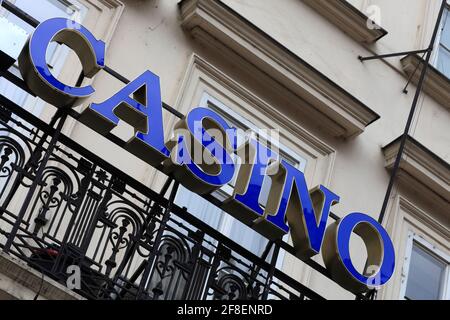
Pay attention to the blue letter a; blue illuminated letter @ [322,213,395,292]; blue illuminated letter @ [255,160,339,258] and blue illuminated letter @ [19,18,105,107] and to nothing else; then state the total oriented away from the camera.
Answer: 0

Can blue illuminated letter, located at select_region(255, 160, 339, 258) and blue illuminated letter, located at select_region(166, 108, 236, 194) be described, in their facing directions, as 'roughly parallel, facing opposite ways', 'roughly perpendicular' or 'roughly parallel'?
roughly parallel

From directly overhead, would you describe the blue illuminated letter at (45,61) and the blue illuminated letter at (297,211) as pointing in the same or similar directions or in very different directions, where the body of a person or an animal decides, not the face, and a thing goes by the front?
same or similar directions

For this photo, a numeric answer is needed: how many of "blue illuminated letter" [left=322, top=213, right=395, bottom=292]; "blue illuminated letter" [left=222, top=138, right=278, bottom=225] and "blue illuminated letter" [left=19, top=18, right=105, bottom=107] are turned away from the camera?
0

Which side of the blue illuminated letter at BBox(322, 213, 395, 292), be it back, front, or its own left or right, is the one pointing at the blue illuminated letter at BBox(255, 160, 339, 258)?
right

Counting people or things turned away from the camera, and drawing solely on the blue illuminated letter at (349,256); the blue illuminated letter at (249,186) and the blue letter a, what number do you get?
0

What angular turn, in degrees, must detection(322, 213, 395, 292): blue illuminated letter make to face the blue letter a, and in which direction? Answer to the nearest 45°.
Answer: approximately 90° to its right

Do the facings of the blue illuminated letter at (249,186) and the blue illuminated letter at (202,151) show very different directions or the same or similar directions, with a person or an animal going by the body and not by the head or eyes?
same or similar directions
